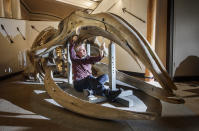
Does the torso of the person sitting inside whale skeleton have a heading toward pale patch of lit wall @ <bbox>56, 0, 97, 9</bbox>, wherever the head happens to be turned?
no

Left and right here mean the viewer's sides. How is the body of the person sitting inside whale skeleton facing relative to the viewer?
facing the viewer and to the right of the viewer
